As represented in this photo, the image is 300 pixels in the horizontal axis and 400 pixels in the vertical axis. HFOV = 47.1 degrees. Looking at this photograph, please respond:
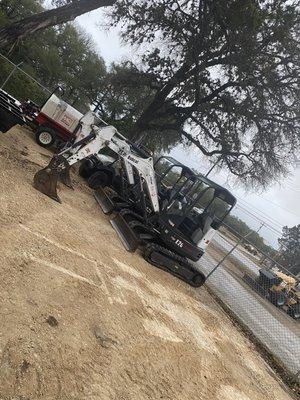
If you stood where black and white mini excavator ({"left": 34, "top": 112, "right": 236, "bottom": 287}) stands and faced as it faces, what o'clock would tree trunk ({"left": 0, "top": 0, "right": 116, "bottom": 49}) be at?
The tree trunk is roughly at 2 o'clock from the black and white mini excavator.

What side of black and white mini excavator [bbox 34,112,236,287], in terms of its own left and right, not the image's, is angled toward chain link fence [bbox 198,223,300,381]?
back

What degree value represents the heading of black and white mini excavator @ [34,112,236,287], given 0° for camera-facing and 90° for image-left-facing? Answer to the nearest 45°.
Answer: approximately 45°

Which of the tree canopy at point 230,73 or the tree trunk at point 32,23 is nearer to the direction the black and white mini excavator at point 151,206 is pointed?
the tree trunk

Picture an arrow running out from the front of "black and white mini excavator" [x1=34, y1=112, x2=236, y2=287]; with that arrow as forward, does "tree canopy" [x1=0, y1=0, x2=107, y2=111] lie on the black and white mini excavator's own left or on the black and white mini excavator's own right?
on the black and white mini excavator's own right

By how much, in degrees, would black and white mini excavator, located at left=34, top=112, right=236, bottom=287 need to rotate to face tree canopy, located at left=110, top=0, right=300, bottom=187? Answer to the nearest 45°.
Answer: approximately 135° to its right
